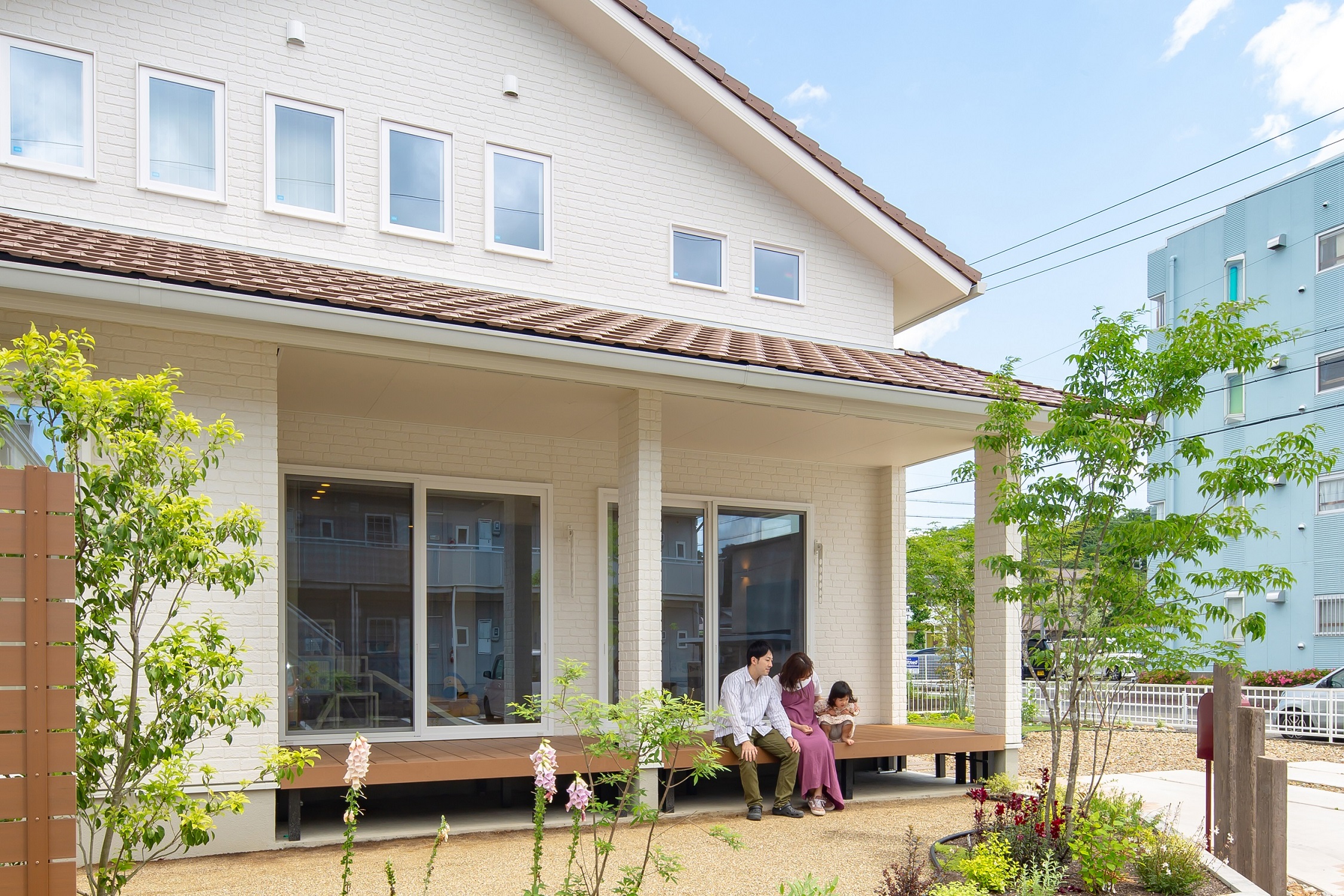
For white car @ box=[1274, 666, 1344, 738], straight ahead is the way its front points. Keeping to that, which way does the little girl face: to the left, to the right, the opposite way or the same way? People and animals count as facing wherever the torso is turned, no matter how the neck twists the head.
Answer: to the left

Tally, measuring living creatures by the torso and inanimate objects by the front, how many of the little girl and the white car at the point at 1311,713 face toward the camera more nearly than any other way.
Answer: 1

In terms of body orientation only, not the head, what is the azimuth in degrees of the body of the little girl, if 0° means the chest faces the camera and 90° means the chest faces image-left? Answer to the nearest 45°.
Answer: approximately 0°

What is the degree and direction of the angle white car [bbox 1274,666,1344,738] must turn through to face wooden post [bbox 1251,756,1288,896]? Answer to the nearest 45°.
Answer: approximately 90° to its left

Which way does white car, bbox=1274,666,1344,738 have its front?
to the viewer's left

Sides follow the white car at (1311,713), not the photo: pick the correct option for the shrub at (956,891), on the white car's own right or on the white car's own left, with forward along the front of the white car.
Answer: on the white car's own left

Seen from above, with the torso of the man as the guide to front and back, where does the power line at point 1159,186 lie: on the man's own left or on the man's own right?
on the man's own left
